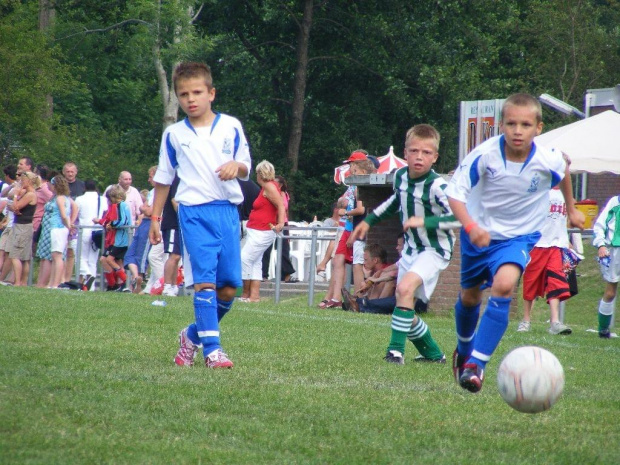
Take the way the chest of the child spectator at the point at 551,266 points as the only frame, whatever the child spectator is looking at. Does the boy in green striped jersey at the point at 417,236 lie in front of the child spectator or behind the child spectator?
in front

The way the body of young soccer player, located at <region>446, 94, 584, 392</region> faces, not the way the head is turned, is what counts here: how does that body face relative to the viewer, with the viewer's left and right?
facing the viewer

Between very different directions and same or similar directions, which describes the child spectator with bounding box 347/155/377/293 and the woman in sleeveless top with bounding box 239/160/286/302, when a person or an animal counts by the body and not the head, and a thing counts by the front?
same or similar directions

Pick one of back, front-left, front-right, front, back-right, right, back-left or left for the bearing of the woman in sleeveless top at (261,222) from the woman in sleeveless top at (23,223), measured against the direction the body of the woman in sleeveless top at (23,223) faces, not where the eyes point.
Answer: back-left

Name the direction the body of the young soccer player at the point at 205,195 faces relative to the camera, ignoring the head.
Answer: toward the camera

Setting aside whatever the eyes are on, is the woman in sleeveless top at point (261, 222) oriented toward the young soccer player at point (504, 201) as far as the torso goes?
no

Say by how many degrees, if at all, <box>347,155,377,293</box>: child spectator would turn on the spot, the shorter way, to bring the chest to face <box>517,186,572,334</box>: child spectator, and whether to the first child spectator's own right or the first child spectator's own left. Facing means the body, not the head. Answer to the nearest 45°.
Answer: approximately 135° to the first child spectator's own left

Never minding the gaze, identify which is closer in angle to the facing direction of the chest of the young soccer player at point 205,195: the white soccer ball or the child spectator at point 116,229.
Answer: the white soccer ball

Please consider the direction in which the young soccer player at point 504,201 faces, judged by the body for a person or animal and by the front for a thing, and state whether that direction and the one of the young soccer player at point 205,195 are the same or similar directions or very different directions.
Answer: same or similar directions

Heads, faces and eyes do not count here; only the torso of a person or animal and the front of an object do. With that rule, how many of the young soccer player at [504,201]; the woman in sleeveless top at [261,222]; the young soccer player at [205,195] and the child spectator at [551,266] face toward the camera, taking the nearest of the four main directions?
3
